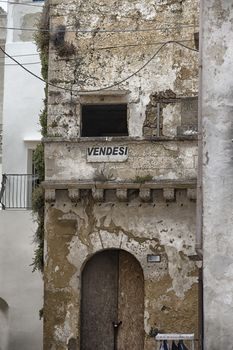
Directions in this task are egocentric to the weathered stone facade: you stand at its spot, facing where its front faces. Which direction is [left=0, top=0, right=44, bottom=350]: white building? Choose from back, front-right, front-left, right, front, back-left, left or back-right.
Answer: back-right

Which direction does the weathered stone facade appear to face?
toward the camera

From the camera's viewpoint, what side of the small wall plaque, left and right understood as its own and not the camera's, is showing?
front

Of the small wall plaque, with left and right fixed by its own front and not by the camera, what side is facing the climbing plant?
right

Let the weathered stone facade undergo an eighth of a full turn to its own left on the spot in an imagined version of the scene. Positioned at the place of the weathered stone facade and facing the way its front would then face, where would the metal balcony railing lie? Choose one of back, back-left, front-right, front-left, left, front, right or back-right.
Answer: back

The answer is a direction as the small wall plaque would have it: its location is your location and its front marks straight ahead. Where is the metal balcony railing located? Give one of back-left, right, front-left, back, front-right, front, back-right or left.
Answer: back-right

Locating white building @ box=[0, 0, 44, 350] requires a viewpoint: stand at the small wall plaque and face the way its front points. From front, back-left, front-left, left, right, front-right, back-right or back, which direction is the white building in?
back-right
